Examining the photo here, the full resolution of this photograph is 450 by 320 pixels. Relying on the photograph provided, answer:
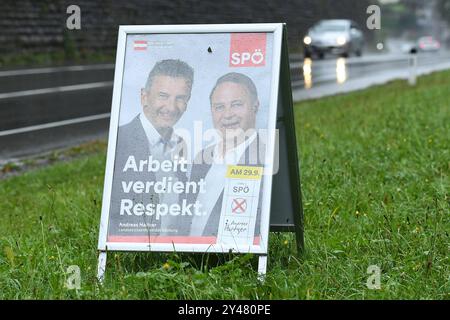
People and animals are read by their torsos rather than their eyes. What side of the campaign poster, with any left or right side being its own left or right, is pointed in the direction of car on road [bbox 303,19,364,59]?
back

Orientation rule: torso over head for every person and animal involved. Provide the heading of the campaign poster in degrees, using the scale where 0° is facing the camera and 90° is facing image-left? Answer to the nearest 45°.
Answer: approximately 0°
